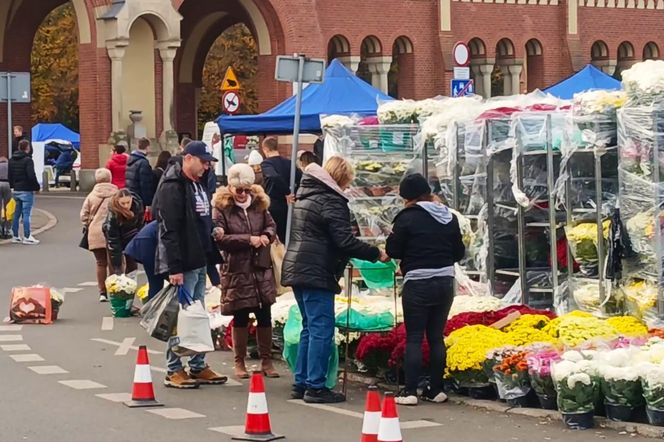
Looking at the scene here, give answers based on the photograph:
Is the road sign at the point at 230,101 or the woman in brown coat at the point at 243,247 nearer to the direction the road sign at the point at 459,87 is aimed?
the woman in brown coat

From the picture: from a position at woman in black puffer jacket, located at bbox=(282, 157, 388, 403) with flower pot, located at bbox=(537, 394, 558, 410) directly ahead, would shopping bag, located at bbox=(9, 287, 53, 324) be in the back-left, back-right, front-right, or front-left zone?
back-left

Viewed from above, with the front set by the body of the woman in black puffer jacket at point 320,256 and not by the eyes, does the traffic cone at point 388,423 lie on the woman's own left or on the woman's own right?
on the woman's own right

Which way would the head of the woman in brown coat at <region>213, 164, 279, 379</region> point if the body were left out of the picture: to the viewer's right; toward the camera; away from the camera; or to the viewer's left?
toward the camera

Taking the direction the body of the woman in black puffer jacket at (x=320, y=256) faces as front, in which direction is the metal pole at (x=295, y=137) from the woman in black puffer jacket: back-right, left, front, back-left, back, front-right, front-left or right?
left

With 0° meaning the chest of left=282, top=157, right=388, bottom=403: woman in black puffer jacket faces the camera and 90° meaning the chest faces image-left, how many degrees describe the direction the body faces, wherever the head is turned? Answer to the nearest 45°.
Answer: approximately 270°

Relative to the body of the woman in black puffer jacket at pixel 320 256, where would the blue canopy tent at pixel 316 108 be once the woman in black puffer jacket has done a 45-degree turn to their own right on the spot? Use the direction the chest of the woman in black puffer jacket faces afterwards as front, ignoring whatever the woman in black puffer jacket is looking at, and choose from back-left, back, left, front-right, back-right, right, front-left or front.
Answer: back-left

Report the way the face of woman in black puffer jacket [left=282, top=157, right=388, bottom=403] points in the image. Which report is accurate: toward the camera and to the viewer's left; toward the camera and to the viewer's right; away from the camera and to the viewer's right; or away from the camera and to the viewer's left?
away from the camera and to the viewer's right

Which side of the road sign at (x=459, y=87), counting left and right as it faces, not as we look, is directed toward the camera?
front

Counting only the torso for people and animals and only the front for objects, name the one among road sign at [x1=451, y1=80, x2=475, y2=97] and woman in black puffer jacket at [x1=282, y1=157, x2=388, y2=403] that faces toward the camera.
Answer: the road sign

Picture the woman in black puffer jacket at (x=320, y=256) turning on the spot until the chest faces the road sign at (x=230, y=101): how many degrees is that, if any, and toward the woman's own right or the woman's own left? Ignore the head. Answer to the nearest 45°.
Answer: approximately 90° to the woman's own left

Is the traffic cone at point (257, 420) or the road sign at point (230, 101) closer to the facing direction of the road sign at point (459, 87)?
the traffic cone

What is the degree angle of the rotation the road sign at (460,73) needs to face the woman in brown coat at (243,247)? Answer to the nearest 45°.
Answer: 0° — it already faces them

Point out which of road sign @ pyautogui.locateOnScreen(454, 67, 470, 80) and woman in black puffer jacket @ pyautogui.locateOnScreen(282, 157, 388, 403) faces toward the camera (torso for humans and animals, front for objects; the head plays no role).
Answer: the road sign
